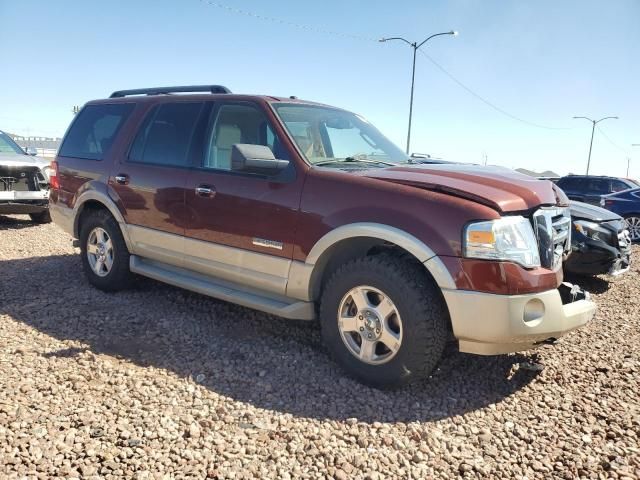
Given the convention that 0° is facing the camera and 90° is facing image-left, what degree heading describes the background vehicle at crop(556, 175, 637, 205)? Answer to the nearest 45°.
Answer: approximately 270°

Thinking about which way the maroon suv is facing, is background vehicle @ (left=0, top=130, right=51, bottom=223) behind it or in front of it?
behind

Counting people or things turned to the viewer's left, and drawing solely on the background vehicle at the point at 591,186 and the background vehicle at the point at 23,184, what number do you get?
0

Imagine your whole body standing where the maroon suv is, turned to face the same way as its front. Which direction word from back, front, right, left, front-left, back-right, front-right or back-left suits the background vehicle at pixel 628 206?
left

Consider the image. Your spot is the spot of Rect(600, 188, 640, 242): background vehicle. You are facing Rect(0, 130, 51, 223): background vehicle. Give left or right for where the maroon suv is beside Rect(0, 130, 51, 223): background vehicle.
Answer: left

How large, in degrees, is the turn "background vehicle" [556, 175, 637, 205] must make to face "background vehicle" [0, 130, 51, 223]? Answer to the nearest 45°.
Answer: approximately 135° to its right

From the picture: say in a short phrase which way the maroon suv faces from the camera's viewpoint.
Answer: facing the viewer and to the right of the viewer
